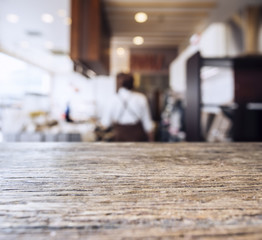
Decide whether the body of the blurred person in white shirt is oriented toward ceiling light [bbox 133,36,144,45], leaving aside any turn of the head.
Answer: yes

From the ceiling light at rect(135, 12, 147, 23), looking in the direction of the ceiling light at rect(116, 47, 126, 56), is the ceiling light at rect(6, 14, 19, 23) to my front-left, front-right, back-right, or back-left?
front-left

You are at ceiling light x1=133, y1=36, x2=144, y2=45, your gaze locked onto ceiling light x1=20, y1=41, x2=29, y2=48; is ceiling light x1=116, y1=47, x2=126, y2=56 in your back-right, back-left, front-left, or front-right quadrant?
front-right

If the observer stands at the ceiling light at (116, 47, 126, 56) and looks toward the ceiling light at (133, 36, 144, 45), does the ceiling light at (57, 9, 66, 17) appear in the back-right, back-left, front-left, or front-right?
front-right

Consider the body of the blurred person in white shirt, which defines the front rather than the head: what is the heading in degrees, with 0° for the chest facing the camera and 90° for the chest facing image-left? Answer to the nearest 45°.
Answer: approximately 180°

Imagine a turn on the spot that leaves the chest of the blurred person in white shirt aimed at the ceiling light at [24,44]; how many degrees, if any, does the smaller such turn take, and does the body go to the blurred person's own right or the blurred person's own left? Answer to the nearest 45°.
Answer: approximately 45° to the blurred person's own left

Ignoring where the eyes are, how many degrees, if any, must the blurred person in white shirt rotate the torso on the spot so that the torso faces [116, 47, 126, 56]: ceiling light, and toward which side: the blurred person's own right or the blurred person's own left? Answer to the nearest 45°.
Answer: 0° — they already face it
